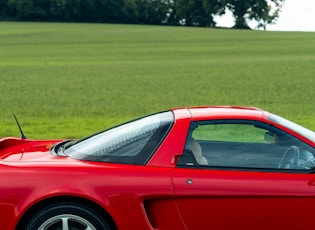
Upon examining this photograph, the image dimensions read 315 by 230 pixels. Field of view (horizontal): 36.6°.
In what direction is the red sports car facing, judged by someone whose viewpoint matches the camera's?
facing to the right of the viewer
